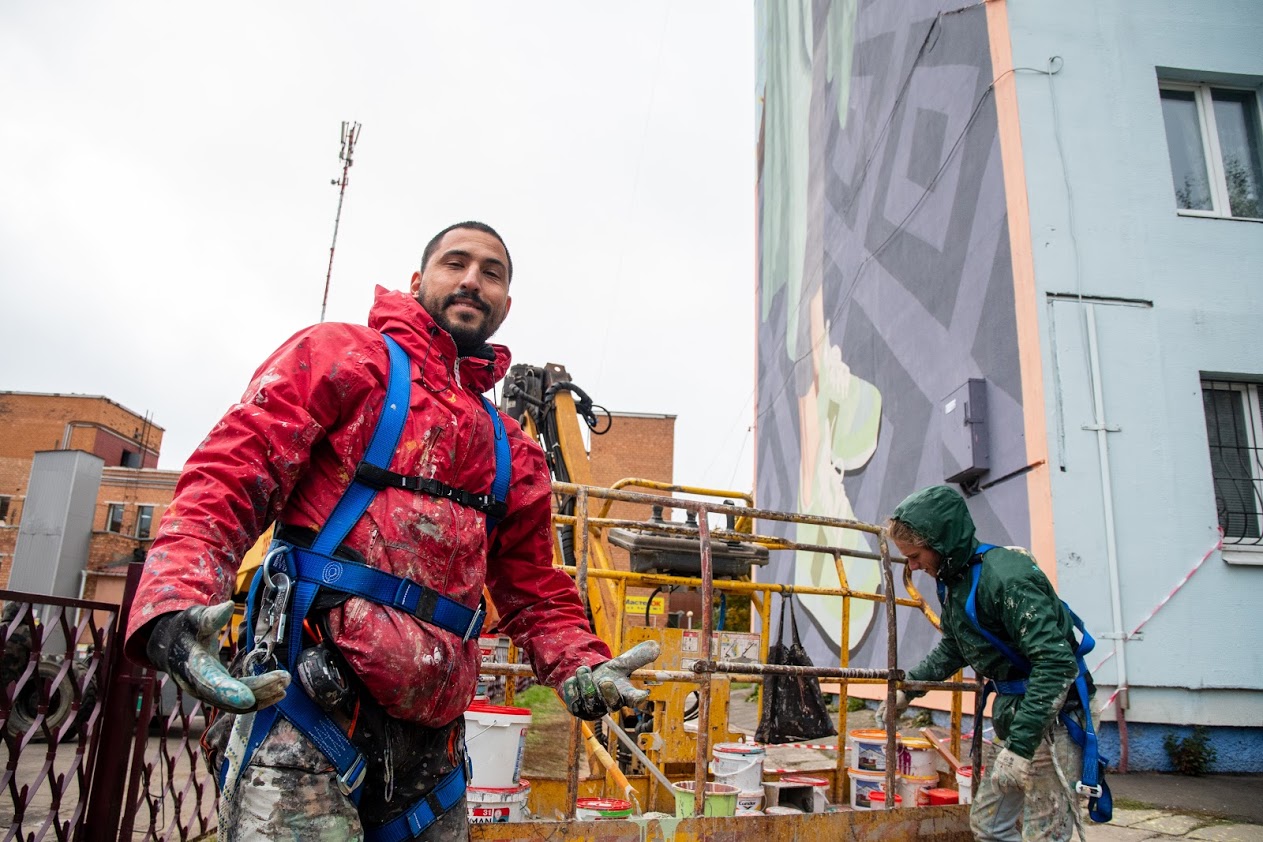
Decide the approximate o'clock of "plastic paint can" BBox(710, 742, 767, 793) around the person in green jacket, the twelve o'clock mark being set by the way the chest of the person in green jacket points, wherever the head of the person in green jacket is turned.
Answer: The plastic paint can is roughly at 1 o'clock from the person in green jacket.

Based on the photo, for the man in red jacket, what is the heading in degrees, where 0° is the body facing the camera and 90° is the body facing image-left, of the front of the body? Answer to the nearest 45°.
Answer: approximately 315°

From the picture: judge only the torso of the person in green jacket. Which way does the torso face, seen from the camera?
to the viewer's left

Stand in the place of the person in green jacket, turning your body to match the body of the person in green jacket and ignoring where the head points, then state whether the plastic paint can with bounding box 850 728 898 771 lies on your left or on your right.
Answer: on your right

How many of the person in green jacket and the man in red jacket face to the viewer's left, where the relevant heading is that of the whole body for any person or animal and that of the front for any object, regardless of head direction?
1

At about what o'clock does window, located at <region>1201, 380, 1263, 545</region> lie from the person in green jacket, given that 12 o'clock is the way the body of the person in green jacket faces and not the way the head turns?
The window is roughly at 4 o'clock from the person in green jacket.

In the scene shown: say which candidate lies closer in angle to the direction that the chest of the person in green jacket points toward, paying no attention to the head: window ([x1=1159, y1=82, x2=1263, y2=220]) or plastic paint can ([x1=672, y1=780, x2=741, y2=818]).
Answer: the plastic paint can

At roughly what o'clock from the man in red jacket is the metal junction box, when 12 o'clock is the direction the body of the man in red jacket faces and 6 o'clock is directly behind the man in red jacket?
The metal junction box is roughly at 9 o'clock from the man in red jacket.

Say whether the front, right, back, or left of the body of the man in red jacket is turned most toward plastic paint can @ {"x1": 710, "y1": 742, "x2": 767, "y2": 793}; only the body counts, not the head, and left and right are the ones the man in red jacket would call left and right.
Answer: left

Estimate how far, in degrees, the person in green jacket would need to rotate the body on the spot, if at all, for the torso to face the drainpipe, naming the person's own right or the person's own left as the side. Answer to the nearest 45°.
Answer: approximately 90° to the person's own right
